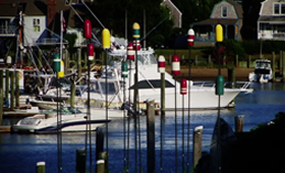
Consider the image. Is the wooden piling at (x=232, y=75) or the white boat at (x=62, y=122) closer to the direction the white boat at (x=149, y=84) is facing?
the wooden piling

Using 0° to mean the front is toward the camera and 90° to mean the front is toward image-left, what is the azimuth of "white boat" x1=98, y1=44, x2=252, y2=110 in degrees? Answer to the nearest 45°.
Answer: approximately 270°

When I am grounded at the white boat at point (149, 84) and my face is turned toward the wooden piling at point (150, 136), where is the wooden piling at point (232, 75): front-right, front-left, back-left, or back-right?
back-left

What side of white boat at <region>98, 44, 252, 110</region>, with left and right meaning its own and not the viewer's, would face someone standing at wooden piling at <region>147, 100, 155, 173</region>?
right

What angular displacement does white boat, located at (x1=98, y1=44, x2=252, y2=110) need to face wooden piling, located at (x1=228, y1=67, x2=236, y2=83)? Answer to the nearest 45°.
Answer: approximately 45° to its left

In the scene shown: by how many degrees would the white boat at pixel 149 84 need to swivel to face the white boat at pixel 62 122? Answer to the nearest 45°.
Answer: approximately 135° to its right
